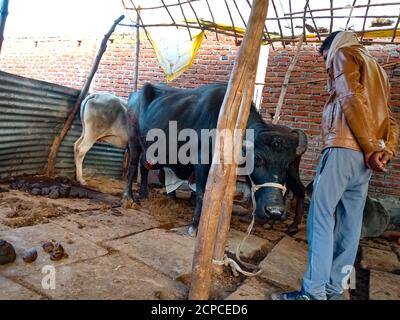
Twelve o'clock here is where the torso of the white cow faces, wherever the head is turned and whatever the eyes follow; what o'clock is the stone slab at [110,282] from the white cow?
The stone slab is roughly at 3 o'clock from the white cow.

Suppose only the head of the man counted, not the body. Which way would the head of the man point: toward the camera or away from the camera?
away from the camera

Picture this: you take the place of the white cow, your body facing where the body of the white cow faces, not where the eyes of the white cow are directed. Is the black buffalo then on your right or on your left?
on your right

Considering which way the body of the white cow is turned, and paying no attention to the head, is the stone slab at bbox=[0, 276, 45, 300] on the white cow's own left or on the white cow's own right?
on the white cow's own right

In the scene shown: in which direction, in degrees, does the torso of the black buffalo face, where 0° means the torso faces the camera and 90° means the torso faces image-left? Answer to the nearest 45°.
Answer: approximately 315°

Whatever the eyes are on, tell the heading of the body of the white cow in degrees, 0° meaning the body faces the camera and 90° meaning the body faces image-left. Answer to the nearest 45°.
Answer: approximately 270°

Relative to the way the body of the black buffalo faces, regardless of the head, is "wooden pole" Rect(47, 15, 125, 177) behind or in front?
behind
